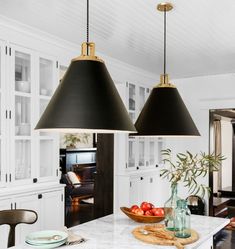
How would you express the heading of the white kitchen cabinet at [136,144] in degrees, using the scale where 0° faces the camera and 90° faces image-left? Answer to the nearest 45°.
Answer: approximately 315°

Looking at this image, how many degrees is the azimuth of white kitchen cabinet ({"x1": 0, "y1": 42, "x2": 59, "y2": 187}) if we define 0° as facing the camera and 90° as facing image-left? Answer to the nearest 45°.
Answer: approximately 315°

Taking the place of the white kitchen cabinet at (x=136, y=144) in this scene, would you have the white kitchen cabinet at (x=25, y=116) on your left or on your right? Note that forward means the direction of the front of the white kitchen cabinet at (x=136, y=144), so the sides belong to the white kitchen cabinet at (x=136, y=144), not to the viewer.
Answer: on your right

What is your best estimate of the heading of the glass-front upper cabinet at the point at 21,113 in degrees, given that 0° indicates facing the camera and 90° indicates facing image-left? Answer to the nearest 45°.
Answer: approximately 315°

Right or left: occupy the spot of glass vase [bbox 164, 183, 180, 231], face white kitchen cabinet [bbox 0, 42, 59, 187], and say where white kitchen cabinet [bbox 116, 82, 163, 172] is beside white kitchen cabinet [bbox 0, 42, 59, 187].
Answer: right
